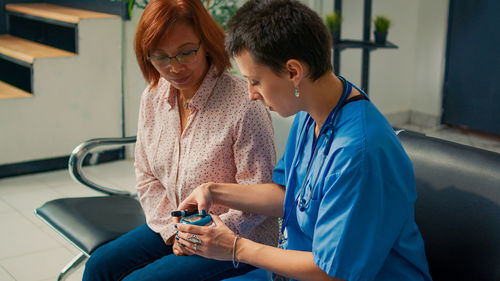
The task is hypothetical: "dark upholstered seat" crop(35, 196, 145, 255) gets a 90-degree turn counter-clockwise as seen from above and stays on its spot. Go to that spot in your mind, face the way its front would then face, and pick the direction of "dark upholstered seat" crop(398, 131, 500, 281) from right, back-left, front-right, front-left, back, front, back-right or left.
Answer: front

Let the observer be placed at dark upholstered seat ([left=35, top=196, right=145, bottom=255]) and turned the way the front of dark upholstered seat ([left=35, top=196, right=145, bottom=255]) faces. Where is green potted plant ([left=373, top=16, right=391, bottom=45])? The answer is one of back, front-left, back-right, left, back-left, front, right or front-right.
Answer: back

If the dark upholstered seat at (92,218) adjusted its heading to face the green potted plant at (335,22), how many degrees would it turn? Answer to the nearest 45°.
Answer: approximately 180°

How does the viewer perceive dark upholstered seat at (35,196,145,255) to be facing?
facing the viewer and to the left of the viewer

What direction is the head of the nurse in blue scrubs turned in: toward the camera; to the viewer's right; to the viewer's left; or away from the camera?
to the viewer's left

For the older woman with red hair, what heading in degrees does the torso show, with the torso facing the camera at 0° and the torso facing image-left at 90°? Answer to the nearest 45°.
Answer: approximately 45°

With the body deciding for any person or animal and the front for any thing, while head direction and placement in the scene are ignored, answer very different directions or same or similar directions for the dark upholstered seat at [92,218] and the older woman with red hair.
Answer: same or similar directions

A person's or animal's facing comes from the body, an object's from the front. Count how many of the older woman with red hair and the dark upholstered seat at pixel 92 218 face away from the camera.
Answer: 0

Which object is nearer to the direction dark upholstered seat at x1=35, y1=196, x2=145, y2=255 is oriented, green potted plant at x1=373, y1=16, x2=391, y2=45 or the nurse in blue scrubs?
the nurse in blue scrubs

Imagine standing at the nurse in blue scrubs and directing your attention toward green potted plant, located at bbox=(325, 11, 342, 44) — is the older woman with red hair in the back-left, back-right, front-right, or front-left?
front-left

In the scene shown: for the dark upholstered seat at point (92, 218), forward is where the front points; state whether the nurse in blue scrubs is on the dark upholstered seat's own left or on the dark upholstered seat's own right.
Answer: on the dark upholstered seat's own left
